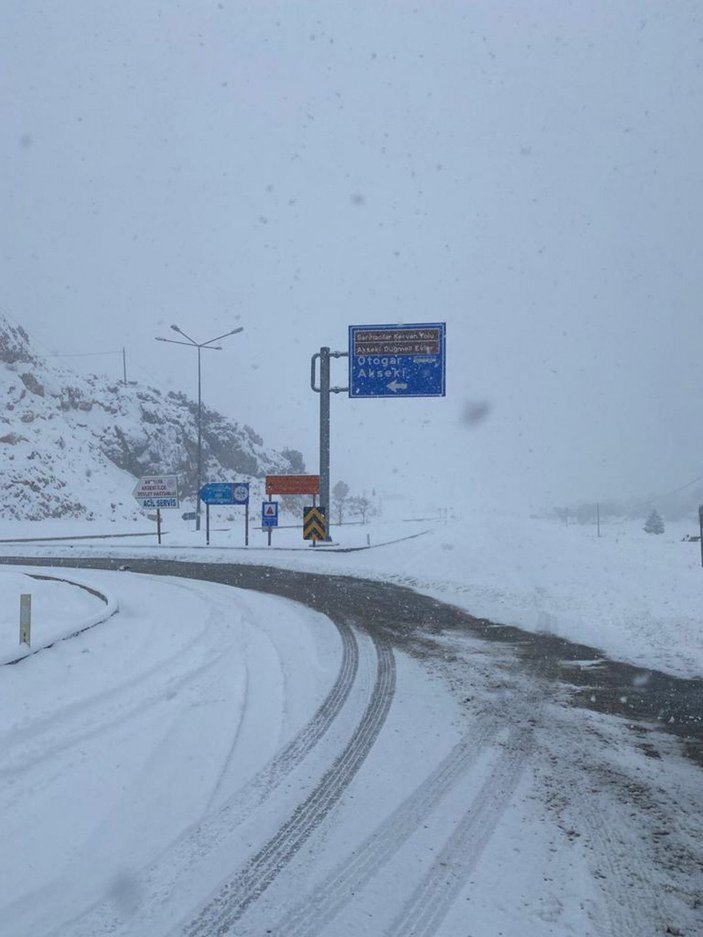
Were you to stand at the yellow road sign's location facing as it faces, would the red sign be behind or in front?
behind

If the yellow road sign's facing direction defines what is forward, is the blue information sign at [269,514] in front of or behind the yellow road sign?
behind

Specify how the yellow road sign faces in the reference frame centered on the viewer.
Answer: facing the viewer

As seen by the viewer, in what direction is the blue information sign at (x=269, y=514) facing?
toward the camera

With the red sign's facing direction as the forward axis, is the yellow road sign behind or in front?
in front

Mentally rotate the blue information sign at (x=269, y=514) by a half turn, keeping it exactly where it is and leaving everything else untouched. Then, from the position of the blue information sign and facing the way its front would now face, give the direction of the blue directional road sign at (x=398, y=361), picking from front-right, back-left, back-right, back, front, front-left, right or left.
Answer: back-right

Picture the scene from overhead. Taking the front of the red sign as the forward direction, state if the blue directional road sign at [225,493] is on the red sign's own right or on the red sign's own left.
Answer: on the red sign's own right

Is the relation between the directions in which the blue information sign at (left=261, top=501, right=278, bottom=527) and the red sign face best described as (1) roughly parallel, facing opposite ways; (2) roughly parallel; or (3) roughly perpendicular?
roughly parallel

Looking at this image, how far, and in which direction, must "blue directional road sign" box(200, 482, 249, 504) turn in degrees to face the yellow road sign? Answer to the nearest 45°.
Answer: approximately 45° to its left

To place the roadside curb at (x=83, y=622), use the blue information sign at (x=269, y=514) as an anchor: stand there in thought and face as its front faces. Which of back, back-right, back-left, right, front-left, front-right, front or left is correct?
front

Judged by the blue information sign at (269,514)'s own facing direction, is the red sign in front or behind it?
behind

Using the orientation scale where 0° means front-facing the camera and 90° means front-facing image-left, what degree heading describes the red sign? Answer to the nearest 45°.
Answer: approximately 0°

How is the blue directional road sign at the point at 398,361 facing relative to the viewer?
toward the camera

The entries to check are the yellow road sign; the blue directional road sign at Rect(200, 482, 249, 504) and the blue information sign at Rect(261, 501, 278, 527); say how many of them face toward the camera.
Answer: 3

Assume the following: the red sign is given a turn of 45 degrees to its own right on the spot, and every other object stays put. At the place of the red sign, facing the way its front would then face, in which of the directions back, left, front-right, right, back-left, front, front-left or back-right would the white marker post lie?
front-left

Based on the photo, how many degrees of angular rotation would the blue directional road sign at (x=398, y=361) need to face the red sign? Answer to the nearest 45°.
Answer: approximately 135° to its right

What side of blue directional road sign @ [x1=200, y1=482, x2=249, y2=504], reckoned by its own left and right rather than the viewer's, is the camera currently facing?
front
